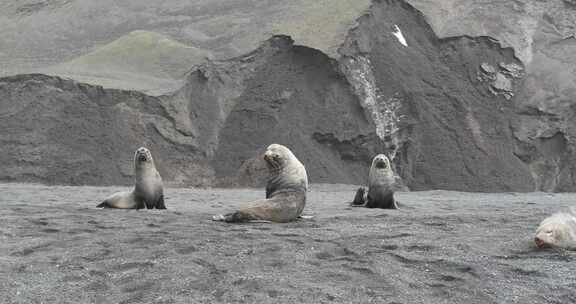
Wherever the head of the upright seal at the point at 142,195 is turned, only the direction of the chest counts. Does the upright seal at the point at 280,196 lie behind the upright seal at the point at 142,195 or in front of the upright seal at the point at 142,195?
in front

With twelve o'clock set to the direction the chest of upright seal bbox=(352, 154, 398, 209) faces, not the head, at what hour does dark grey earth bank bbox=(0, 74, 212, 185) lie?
The dark grey earth bank is roughly at 4 o'clock from the upright seal.

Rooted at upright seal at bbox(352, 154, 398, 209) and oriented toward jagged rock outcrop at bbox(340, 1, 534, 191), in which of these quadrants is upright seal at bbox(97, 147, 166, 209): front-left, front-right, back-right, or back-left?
back-left

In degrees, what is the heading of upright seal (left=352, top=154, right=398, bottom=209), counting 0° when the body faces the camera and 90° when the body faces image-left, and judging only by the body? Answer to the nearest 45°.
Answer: approximately 0°

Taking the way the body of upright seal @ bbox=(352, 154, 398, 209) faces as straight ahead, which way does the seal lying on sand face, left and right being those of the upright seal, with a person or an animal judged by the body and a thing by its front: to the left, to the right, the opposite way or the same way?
to the right

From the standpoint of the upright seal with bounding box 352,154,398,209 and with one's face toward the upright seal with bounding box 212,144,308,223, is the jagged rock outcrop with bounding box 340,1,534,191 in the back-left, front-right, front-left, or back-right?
back-right

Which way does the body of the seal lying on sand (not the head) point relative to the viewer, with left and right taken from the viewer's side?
facing to the left of the viewer

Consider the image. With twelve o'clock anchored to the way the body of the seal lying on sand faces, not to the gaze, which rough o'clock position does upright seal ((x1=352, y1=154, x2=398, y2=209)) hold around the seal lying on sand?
The upright seal is roughly at 2 o'clock from the seal lying on sand.

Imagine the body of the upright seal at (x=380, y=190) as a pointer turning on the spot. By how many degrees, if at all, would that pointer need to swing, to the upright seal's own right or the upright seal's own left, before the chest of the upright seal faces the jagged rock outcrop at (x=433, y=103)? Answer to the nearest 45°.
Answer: approximately 180°

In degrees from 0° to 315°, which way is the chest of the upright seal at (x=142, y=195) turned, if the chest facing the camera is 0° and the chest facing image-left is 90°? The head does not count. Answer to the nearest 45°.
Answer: approximately 315°

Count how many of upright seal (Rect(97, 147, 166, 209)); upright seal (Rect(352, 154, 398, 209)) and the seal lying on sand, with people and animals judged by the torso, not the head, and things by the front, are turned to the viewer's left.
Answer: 1
